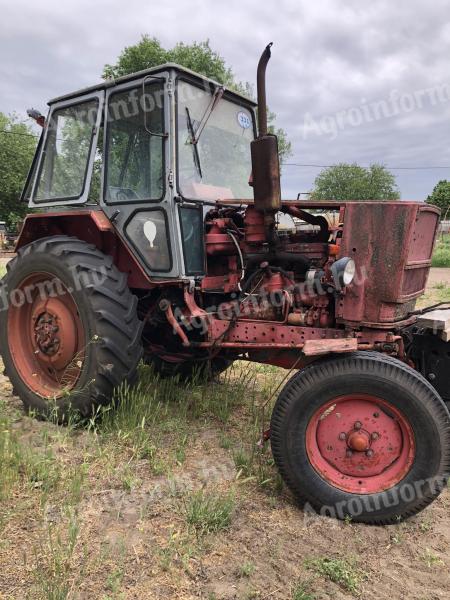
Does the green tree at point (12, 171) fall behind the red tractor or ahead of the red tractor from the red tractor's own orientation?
behind

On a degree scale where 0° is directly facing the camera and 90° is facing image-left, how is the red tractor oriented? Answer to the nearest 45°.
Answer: approximately 315°

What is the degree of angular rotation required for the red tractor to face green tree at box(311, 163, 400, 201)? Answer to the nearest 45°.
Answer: approximately 135° to its left
